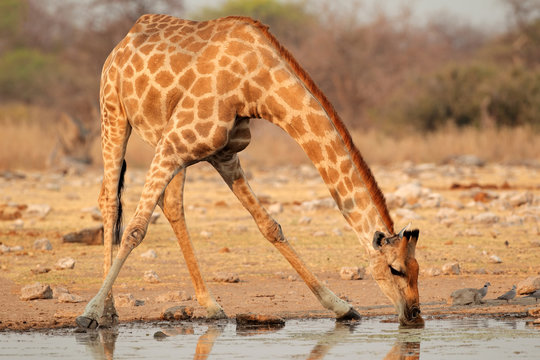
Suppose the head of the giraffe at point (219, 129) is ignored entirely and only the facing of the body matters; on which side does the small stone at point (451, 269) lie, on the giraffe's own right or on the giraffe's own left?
on the giraffe's own left

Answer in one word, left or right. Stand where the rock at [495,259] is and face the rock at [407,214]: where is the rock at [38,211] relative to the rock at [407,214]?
left

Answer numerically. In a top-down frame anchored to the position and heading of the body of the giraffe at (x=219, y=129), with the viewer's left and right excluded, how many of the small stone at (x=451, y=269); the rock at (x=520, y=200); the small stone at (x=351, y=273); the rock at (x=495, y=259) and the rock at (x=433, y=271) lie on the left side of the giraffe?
5

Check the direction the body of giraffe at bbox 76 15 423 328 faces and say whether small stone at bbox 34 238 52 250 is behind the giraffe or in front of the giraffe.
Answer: behind

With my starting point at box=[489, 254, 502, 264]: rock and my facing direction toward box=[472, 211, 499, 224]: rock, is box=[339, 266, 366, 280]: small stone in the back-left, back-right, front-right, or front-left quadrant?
back-left

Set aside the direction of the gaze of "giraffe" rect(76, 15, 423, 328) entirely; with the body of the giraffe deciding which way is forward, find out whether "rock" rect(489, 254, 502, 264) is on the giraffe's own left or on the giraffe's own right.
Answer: on the giraffe's own left

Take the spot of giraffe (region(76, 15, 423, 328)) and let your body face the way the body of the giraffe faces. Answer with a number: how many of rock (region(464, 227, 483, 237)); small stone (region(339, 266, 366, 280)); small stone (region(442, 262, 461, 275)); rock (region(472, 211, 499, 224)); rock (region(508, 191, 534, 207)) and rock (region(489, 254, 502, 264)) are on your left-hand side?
6

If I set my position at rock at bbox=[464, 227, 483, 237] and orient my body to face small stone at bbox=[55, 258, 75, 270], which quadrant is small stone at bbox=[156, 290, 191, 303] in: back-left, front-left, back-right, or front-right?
front-left

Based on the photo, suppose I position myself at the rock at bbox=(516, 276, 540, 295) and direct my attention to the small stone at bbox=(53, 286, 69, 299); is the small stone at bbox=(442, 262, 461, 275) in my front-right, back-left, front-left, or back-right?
front-right

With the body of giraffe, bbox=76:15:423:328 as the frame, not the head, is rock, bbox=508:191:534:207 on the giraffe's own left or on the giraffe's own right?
on the giraffe's own left

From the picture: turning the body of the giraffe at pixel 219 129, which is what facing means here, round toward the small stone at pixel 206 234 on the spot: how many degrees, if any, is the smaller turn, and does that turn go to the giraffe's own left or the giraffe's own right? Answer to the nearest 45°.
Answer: approximately 135° to the giraffe's own left

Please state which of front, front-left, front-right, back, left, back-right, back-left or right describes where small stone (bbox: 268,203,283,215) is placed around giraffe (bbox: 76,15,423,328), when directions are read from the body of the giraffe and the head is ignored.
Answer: back-left

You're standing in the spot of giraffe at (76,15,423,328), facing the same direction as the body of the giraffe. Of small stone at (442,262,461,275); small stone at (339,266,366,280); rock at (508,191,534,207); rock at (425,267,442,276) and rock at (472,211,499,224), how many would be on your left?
5

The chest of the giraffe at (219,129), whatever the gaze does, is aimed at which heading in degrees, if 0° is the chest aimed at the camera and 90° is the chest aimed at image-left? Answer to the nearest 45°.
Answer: approximately 315°
